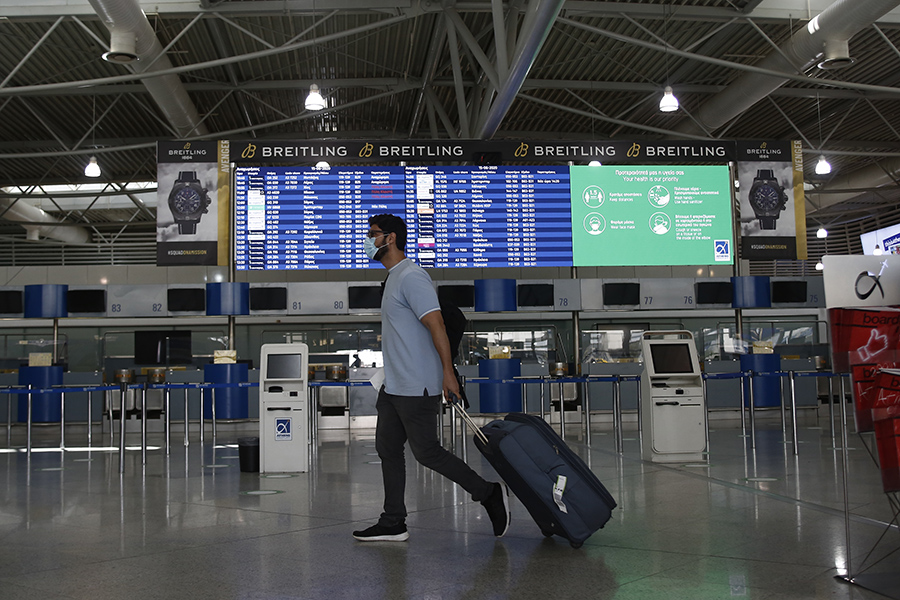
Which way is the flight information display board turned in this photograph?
toward the camera

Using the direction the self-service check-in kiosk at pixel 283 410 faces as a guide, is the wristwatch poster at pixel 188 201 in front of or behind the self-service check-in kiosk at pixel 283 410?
behind

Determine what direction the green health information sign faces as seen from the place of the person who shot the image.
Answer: facing the viewer

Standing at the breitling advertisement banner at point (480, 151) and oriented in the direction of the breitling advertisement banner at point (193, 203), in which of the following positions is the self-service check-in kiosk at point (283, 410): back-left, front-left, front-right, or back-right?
front-left

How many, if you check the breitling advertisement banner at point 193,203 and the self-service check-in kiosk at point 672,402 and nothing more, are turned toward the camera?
2

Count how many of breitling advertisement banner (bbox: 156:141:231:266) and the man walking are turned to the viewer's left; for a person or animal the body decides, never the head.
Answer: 1

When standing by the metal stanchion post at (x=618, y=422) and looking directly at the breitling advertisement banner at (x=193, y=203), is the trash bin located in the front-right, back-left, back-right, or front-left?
front-left

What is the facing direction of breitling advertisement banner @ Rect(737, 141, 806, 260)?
toward the camera

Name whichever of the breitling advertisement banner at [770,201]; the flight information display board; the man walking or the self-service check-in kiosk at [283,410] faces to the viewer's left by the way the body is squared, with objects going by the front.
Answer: the man walking

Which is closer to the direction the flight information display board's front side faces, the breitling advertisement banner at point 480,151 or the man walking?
the man walking

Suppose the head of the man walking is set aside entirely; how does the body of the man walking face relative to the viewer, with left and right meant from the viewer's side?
facing to the left of the viewer

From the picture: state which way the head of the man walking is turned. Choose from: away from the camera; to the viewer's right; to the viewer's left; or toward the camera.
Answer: to the viewer's left

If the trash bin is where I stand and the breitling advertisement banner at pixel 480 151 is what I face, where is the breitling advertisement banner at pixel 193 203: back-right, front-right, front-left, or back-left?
front-left

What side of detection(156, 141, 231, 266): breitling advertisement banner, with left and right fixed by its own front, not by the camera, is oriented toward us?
front

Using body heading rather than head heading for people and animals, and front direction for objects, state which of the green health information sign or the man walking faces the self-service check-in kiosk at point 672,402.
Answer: the green health information sign
